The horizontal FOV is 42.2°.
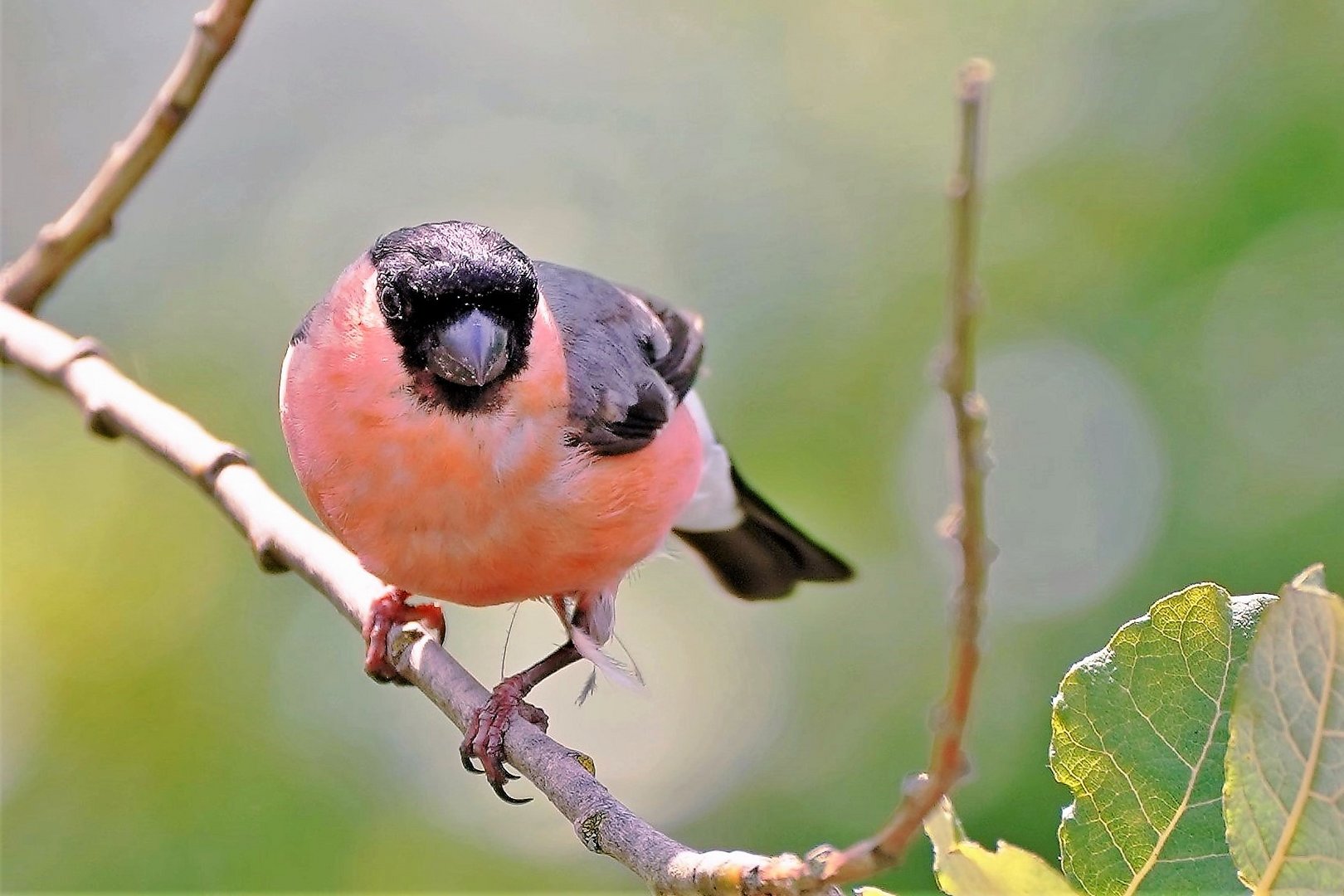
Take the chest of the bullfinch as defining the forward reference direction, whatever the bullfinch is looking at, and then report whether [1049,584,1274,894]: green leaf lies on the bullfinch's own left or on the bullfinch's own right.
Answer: on the bullfinch's own left

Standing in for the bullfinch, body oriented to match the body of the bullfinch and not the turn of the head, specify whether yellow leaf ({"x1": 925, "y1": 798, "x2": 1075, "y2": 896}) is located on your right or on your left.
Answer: on your left

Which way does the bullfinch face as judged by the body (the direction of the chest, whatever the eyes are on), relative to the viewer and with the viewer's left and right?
facing the viewer and to the left of the viewer

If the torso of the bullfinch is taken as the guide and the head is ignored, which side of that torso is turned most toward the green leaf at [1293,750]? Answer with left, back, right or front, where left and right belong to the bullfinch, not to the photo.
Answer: left

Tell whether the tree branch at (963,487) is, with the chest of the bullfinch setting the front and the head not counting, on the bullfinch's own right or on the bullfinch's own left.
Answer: on the bullfinch's own left

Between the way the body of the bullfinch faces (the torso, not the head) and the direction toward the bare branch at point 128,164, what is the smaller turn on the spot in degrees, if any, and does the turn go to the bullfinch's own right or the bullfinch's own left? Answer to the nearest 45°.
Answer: approximately 90° to the bullfinch's own right
